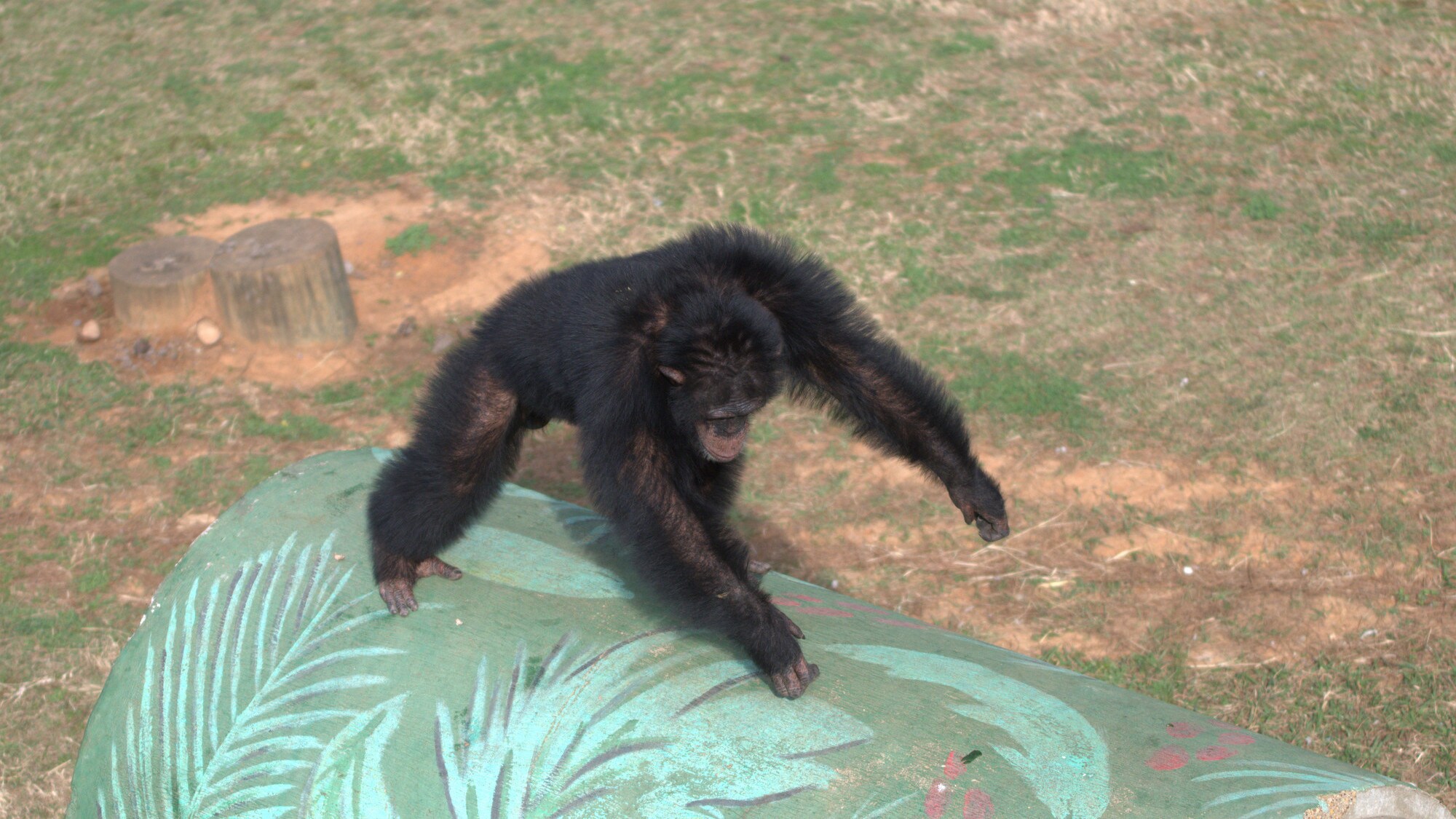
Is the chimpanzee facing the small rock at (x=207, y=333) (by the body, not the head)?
no

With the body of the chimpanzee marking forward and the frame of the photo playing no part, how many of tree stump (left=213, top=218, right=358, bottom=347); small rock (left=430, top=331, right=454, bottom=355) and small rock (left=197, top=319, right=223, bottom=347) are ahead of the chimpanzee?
0

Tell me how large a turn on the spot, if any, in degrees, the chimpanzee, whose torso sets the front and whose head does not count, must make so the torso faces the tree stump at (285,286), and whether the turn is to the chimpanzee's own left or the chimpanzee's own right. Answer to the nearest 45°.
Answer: approximately 180°

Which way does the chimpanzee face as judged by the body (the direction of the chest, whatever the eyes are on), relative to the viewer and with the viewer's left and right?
facing the viewer and to the right of the viewer

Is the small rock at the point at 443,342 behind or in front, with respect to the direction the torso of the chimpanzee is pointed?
behind
